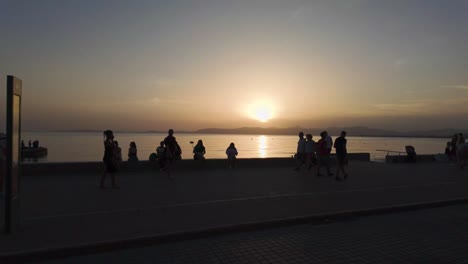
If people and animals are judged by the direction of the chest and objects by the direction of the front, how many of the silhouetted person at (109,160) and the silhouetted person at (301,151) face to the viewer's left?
1

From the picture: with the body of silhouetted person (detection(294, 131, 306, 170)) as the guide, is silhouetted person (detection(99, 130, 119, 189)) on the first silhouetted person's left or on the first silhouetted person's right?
on the first silhouetted person's left
